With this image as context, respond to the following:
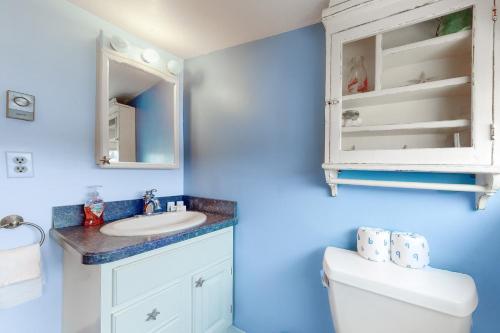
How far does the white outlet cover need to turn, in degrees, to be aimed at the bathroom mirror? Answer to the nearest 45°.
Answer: approximately 90° to its left

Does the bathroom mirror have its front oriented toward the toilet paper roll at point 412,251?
yes

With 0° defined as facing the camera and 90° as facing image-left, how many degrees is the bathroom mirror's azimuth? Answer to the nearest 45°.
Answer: approximately 315°

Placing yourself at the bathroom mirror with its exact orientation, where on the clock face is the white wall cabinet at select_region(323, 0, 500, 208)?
The white wall cabinet is roughly at 12 o'clock from the bathroom mirror.

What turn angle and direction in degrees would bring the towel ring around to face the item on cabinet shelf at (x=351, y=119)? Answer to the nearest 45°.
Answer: approximately 45° to its left

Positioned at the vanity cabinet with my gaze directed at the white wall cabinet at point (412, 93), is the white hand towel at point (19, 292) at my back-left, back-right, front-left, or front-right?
back-right
